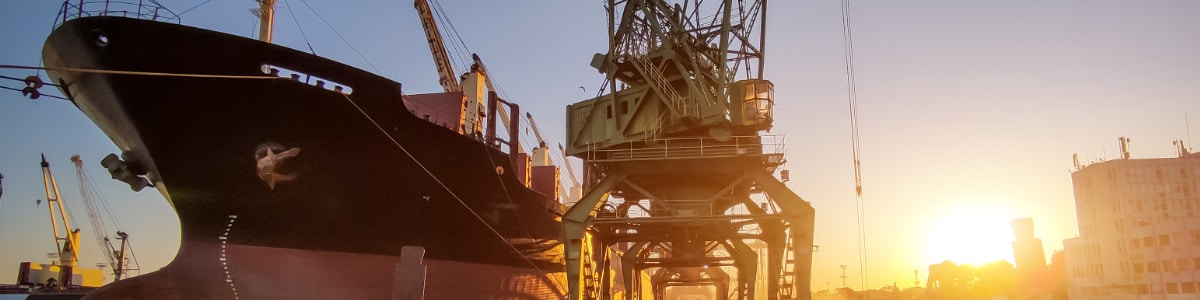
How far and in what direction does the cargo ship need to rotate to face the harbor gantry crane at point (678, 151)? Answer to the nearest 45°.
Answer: approximately 135° to its left

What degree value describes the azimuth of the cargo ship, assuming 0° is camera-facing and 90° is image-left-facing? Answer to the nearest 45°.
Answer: approximately 45°
